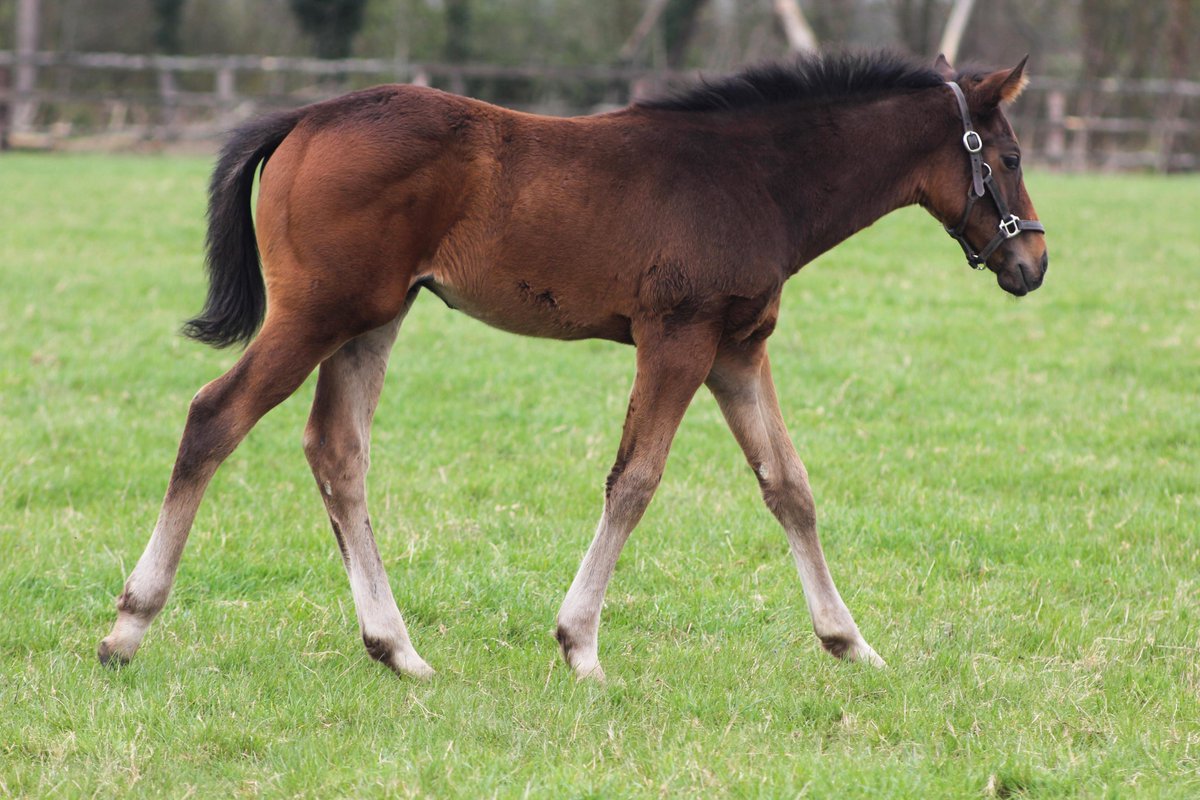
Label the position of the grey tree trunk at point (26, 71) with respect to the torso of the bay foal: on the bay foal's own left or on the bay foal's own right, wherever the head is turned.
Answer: on the bay foal's own left

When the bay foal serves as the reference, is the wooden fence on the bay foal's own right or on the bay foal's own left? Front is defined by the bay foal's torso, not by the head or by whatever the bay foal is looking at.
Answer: on the bay foal's own left

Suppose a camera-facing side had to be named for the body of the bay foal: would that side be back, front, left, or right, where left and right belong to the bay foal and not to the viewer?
right
